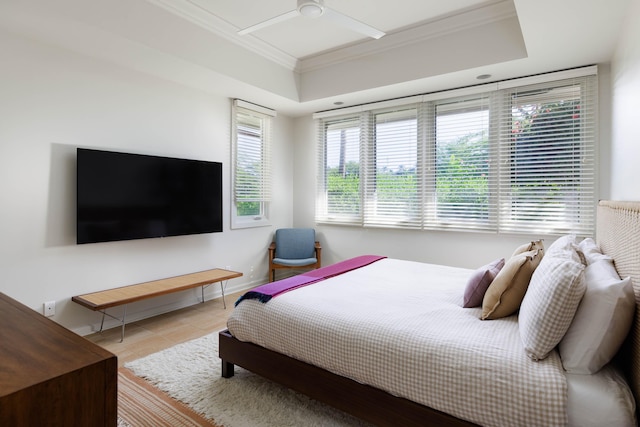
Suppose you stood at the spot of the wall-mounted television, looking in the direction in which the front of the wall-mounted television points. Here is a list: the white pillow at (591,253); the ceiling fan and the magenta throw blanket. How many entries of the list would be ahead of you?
3

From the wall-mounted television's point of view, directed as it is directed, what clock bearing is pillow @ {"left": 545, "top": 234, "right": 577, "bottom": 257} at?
The pillow is roughly at 12 o'clock from the wall-mounted television.

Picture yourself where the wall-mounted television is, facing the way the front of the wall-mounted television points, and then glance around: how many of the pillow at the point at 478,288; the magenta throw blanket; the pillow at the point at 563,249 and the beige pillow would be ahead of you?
4

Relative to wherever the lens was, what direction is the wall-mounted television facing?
facing the viewer and to the right of the viewer

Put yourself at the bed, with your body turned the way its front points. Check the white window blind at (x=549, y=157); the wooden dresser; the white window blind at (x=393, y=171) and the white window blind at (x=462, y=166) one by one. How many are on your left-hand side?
1

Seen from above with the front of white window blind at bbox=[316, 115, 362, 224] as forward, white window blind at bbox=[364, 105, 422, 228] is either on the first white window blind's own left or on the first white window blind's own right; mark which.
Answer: on the first white window blind's own left

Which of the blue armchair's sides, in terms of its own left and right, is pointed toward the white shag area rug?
front

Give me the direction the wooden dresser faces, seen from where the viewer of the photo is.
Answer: facing away from the viewer and to the right of the viewer

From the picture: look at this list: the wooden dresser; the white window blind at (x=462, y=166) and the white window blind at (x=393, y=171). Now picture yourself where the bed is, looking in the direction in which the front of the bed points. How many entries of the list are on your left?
1

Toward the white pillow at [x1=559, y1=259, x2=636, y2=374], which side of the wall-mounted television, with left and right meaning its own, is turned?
front

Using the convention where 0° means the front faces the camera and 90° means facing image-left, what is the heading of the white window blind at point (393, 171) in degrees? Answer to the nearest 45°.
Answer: approximately 45°

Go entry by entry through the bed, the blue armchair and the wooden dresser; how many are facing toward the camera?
1

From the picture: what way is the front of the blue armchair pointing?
toward the camera

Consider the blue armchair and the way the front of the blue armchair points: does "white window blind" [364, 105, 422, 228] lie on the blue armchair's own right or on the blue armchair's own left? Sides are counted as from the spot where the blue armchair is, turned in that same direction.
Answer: on the blue armchair's own left

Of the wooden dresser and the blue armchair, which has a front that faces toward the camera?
the blue armchair
